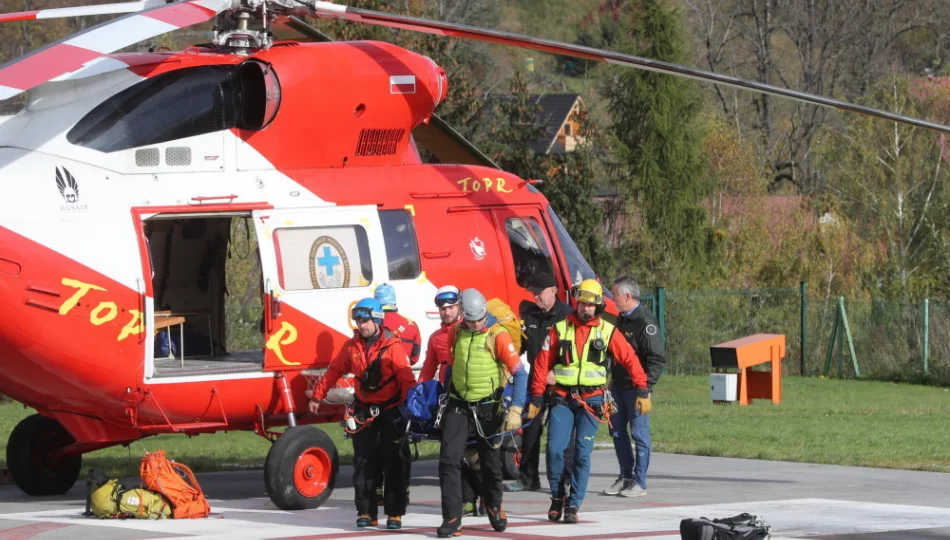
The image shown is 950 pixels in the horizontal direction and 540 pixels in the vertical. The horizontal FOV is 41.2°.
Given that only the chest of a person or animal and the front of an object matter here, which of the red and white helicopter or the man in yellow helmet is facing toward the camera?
the man in yellow helmet

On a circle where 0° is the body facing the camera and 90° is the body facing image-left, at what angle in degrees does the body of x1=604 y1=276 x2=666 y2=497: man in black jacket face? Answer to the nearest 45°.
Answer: approximately 45°

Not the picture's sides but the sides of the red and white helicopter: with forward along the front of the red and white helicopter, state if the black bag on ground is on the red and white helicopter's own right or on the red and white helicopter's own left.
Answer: on the red and white helicopter's own right

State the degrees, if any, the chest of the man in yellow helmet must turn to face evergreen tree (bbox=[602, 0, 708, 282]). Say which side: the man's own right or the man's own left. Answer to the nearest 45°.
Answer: approximately 180°

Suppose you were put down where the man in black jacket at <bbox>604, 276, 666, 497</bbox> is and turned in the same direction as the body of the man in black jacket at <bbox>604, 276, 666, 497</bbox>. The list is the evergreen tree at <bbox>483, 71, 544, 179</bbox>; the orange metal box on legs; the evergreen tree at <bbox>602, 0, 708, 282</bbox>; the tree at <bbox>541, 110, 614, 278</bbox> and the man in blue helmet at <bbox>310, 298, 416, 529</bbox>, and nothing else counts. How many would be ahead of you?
1

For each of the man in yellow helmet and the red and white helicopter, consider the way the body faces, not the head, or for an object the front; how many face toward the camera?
1

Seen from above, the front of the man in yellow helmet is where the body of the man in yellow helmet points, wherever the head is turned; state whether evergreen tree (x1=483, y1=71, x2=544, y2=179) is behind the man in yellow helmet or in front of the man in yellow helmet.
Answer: behind

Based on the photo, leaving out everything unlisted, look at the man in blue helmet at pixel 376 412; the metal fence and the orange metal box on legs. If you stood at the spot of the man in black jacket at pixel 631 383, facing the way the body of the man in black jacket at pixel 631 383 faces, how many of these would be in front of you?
1

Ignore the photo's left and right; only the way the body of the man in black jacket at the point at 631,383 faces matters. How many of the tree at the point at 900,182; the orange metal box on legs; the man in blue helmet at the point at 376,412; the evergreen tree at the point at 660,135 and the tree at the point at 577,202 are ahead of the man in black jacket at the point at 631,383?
1

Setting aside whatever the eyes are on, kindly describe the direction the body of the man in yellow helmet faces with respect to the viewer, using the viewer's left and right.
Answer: facing the viewer

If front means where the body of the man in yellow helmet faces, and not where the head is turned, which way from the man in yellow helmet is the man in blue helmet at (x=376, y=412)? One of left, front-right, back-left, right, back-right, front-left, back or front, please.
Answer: right

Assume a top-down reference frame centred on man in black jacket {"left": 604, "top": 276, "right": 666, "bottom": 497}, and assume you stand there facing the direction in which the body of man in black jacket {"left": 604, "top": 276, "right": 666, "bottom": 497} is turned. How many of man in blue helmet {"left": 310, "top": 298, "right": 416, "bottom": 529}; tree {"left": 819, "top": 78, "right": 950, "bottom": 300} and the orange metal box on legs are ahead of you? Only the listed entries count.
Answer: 1

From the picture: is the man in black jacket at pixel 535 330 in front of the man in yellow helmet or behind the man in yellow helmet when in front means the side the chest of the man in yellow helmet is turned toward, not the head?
behind
